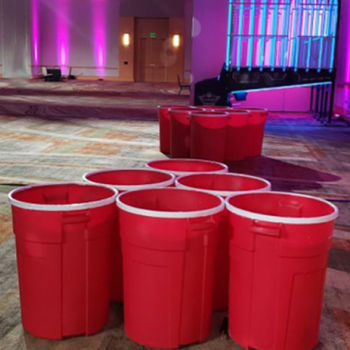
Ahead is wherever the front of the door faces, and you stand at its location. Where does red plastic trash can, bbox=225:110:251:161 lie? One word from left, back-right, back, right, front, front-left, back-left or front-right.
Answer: front

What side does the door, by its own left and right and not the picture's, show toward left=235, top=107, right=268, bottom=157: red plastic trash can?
front

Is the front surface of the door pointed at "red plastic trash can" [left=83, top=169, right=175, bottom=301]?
yes

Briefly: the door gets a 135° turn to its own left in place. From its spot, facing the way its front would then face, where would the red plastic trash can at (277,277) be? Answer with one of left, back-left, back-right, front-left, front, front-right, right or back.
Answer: back-right

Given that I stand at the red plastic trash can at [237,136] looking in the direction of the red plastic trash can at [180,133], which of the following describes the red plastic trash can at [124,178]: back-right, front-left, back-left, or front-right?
front-left

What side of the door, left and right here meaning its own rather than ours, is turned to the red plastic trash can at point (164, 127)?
front

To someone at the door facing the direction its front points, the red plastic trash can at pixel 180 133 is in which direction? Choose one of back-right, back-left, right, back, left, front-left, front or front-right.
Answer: front

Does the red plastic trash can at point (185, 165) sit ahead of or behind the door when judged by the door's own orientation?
ahead

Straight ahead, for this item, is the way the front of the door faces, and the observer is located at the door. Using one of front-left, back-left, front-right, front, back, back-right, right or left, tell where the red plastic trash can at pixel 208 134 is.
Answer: front

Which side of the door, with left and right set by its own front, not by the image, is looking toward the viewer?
front

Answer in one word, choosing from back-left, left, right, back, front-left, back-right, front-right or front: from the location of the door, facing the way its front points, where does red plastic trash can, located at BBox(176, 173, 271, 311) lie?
front

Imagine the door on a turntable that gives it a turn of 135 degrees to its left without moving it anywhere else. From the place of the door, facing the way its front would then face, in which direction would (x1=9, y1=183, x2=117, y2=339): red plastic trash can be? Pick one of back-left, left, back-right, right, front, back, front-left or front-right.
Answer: back-right
